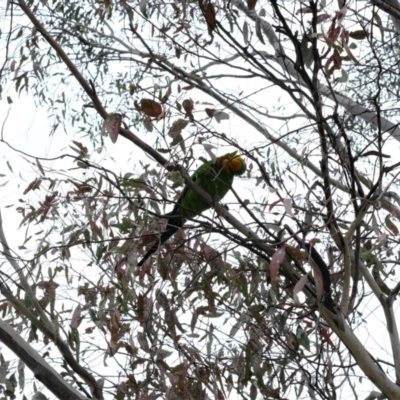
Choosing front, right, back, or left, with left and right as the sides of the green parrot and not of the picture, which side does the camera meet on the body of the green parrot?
right
